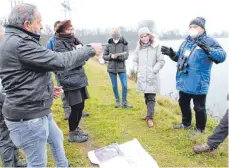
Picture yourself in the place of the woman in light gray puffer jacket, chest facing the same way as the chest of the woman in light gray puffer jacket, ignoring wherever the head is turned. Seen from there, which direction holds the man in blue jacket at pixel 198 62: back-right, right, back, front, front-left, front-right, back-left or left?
front-left

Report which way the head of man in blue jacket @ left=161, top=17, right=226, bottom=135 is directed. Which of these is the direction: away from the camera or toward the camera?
toward the camera

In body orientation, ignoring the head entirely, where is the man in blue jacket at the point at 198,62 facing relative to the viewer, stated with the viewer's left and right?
facing the viewer and to the left of the viewer

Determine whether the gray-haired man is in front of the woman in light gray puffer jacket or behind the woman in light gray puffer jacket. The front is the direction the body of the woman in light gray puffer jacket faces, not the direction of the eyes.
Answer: in front

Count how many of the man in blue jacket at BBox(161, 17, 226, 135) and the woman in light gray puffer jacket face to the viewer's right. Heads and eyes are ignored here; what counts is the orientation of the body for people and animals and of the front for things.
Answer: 0

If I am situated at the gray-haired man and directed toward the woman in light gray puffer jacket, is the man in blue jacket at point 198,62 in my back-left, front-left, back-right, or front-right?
front-right

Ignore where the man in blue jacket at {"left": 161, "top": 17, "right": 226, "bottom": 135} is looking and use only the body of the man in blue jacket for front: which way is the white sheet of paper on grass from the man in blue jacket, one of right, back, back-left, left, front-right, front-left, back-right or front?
front

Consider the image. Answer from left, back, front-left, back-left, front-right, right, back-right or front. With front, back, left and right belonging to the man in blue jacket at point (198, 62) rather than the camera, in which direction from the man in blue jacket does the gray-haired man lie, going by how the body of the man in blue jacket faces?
front

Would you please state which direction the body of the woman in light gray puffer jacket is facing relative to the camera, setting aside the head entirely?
toward the camera
